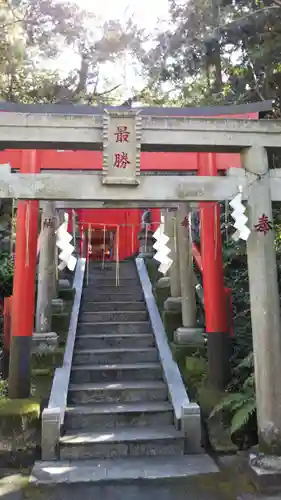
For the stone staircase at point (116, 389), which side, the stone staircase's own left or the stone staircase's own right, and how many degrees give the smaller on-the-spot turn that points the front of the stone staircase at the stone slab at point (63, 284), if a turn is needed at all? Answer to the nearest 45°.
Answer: approximately 180°

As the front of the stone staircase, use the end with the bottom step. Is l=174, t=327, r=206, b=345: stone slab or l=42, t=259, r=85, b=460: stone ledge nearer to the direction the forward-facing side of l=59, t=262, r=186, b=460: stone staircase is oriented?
the stone ledge

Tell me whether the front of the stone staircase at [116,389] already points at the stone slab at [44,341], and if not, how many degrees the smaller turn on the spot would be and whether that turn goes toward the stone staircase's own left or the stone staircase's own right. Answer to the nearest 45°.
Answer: approximately 135° to the stone staircase's own right

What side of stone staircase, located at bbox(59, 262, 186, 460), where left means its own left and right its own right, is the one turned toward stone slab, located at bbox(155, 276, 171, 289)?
back

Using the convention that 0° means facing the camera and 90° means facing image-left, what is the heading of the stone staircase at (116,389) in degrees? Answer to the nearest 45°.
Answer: approximately 0°

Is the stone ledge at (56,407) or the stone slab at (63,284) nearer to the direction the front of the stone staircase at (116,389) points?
the stone ledge

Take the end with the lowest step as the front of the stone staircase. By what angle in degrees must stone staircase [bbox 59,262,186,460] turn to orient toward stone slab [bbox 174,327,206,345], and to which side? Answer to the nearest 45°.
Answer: approximately 135° to its left

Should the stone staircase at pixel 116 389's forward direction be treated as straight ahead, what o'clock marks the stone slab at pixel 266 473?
The stone slab is roughly at 11 o'clock from the stone staircase.
